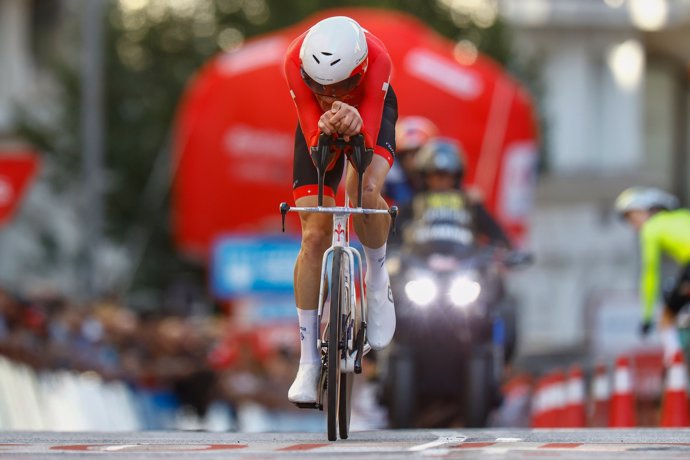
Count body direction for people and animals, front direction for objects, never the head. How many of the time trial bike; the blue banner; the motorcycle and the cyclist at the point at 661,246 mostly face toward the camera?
3

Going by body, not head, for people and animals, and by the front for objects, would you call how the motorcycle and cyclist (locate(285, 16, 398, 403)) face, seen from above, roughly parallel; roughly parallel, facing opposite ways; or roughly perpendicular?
roughly parallel

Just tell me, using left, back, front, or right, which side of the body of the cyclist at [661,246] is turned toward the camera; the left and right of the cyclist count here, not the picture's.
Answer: left

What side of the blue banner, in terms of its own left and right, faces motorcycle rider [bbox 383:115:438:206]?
front

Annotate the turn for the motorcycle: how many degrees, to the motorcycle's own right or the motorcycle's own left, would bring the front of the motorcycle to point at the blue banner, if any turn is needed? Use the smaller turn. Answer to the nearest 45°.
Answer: approximately 180°

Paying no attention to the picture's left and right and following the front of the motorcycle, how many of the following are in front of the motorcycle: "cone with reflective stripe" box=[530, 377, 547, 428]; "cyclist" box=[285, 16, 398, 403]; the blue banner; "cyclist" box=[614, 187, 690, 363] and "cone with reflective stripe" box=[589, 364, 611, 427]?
1

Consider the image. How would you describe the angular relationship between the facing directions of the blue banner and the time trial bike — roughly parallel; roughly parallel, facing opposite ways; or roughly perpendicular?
roughly parallel

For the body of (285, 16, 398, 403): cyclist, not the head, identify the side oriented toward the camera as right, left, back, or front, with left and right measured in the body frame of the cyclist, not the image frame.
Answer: front

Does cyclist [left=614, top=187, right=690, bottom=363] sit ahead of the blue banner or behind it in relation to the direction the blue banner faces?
ahead

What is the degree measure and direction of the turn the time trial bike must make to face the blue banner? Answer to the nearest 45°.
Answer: approximately 180°

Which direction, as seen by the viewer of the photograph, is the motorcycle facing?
facing the viewer
